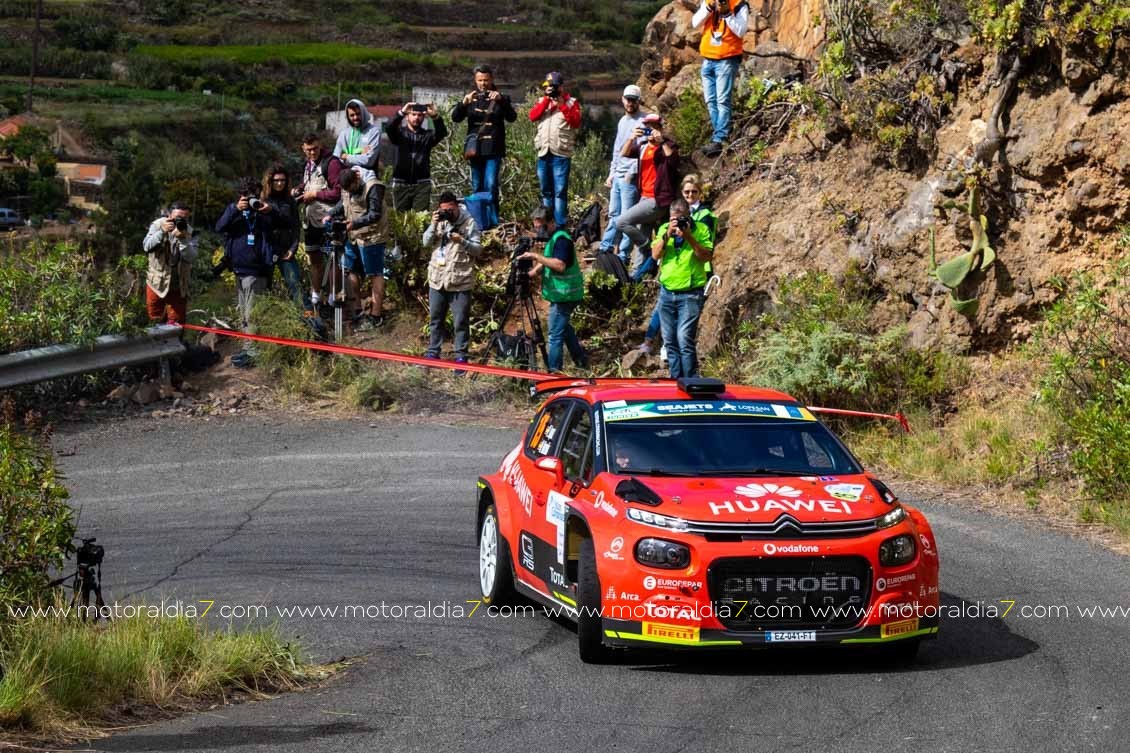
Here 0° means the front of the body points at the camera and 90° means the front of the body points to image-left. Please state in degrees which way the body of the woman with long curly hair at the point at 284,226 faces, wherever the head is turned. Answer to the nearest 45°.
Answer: approximately 0°

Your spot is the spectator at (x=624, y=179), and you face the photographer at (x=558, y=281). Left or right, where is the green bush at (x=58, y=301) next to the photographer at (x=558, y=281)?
right

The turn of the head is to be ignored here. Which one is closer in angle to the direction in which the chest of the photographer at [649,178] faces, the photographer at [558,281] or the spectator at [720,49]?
the photographer

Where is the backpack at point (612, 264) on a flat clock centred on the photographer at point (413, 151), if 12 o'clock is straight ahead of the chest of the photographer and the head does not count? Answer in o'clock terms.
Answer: The backpack is roughly at 10 o'clock from the photographer.

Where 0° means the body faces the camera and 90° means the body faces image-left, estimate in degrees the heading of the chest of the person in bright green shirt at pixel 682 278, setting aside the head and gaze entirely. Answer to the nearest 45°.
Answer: approximately 0°

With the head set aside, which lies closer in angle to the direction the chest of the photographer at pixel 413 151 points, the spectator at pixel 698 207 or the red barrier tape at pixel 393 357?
the red barrier tape
